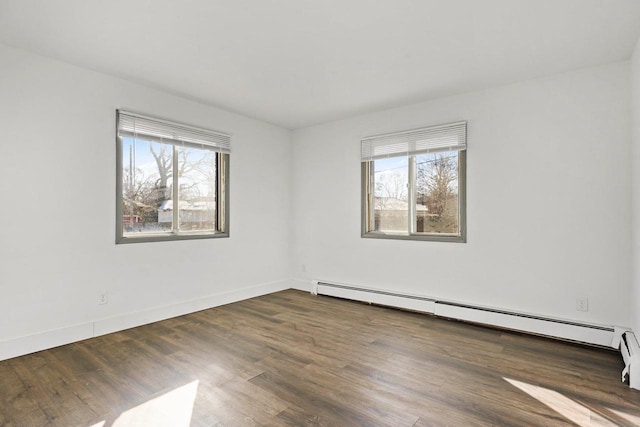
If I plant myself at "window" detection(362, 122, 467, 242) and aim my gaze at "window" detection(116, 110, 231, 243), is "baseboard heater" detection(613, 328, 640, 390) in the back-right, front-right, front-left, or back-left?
back-left

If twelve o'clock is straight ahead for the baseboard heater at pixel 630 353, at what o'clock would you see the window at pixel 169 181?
The window is roughly at 11 o'clock from the baseboard heater.

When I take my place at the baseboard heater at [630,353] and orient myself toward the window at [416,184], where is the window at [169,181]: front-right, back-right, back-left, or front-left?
front-left

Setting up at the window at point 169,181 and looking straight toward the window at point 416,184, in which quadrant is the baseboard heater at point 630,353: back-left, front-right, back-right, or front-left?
front-right

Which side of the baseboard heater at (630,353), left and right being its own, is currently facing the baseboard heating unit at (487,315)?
front

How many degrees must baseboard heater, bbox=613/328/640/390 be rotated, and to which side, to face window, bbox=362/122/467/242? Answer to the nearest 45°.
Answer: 0° — it already faces it

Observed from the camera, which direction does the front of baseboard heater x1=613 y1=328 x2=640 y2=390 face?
facing to the left of the viewer
